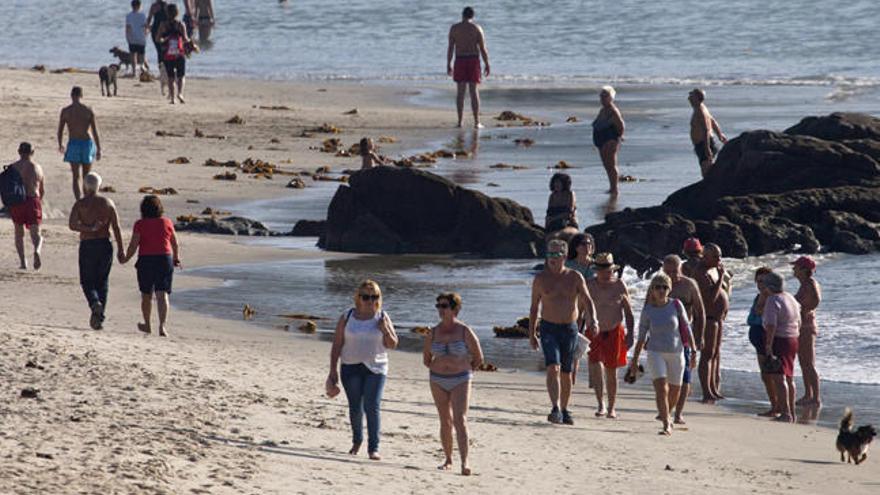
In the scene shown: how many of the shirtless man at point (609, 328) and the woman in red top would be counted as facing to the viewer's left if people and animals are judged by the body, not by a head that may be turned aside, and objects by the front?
0

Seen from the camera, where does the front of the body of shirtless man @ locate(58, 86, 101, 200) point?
away from the camera

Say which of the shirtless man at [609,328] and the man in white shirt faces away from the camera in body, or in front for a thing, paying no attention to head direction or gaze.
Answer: the man in white shirt

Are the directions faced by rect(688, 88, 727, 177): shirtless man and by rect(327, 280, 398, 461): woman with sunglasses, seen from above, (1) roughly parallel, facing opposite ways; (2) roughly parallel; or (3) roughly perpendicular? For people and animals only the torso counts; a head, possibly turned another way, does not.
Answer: roughly perpendicular

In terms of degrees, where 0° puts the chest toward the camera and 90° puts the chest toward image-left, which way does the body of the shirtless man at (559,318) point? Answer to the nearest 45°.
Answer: approximately 0°

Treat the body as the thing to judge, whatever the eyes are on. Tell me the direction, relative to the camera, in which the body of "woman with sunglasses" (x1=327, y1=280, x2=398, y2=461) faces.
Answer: toward the camera

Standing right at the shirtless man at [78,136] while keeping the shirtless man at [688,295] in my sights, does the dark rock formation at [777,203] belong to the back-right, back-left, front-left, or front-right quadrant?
front-left

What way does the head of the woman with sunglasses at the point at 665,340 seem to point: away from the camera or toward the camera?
toward the camera

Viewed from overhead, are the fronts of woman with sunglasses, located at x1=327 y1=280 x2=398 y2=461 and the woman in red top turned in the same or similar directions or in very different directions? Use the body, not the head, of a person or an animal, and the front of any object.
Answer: very different directions
